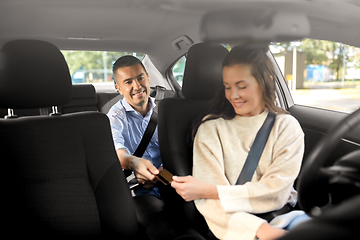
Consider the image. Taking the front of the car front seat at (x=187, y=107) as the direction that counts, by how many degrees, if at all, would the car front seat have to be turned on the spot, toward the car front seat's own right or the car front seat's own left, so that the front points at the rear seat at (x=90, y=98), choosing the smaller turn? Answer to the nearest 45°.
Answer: approximately 180°

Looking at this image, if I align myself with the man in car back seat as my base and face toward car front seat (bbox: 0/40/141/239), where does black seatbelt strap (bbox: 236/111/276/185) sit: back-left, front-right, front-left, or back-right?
front-left

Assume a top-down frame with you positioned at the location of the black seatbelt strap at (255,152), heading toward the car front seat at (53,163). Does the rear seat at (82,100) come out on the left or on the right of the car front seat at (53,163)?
right

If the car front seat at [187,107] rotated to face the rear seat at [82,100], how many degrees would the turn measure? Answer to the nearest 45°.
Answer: approximately 180°

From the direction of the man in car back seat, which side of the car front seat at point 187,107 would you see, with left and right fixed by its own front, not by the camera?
back

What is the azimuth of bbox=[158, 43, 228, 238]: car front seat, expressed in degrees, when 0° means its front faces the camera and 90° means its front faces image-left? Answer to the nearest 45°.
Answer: approximately 315°

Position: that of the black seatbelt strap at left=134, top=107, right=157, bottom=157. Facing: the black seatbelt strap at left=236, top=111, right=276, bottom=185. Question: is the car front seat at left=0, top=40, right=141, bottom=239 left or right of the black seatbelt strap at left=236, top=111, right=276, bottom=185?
right
